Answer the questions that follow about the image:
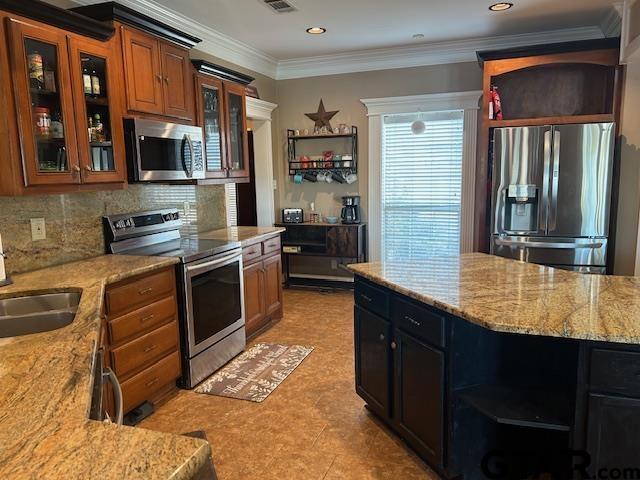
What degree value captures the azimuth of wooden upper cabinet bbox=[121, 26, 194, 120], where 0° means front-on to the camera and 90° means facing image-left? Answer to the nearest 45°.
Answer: approximately 315°

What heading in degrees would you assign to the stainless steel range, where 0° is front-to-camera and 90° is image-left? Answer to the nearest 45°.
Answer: approximately 315°

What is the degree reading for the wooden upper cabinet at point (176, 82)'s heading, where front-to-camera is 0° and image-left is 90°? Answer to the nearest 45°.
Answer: approximately 315°

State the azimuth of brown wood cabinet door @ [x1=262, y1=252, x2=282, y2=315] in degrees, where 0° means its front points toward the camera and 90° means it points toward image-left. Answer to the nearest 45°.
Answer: approximately 315°

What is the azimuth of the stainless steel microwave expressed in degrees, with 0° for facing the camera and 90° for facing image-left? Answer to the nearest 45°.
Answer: approximately 315°
